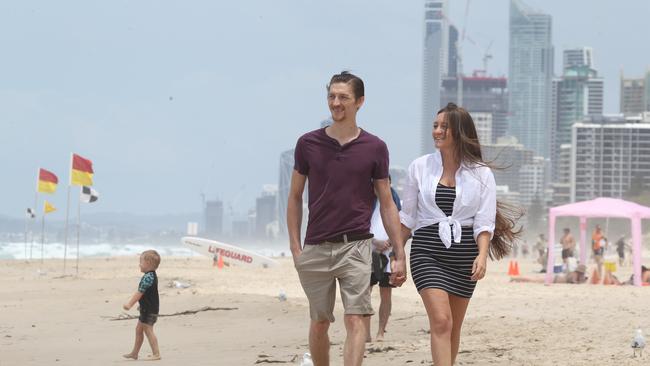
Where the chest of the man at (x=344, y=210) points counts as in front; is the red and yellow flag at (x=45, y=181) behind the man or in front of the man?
behind

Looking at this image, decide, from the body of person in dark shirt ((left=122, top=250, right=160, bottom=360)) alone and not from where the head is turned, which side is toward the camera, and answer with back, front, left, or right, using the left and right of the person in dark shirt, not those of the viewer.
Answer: left

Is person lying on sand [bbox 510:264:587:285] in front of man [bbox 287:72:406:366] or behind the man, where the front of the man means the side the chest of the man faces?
behind

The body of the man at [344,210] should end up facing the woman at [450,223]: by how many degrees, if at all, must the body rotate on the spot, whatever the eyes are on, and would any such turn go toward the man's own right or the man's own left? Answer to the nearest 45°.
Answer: approximately 90° to the man's own left

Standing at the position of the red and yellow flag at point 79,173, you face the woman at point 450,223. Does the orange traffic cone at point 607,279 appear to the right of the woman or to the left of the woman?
left

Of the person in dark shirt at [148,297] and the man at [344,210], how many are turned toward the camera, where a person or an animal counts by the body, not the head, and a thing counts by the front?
1

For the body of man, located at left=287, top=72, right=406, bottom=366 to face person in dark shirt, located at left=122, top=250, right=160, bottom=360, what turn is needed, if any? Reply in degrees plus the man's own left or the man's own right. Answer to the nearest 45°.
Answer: approximately 135° to the man's own right

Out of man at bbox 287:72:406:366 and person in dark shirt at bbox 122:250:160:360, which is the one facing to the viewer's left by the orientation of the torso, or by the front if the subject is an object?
the person in dark shirt

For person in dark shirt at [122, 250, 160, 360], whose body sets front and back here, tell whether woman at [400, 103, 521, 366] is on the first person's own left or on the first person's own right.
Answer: on the first person's own left

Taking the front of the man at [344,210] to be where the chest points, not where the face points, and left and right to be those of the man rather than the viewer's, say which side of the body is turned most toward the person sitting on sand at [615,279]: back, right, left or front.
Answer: back

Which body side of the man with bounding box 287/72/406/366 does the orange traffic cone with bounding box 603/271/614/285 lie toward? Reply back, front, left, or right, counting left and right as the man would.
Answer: back
